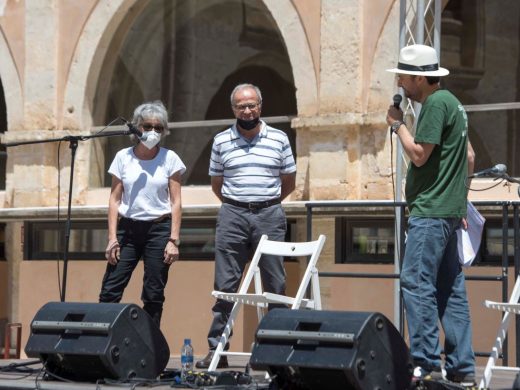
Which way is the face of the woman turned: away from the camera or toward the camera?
toward the camera

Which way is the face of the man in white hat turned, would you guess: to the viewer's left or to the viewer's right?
to the viewer's left

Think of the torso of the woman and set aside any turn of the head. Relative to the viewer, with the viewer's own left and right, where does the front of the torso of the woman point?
facing the viewer

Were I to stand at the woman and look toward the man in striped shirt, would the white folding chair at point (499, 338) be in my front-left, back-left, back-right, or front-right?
front-right

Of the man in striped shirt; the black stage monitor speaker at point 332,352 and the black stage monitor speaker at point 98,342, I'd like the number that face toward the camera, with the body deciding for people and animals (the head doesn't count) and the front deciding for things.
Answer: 1

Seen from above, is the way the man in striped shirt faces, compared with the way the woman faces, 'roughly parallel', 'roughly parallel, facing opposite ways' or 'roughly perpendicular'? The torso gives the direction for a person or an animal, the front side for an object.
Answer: roughly parallel

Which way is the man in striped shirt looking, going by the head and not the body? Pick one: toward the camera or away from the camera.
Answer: toward the camera

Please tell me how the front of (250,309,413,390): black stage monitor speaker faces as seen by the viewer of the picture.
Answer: facing away from the viewer and to the right of the viewer

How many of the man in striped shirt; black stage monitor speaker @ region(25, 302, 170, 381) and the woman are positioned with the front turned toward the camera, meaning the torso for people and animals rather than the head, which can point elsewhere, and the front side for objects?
2

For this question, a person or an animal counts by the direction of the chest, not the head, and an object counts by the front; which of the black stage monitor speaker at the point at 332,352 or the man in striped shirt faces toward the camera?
the man in striped shirt

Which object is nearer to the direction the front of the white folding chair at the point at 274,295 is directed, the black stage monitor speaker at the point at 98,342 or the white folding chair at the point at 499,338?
the black stage monitor speaker

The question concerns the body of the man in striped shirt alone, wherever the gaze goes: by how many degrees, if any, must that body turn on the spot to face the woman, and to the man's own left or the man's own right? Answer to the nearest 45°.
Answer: approximately 90° to the man's own right

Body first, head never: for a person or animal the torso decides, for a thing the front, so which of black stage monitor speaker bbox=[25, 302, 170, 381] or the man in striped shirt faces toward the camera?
the man in striped shirt
